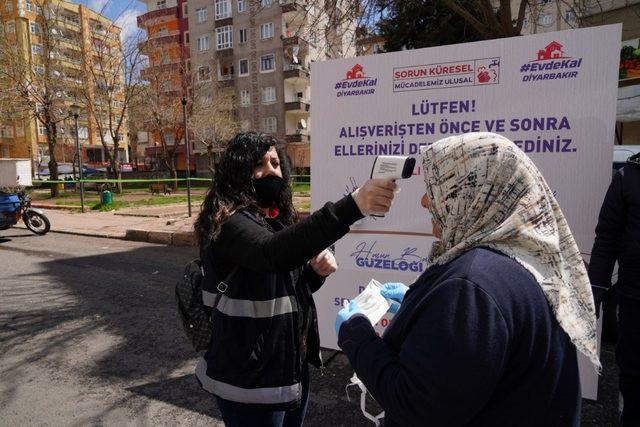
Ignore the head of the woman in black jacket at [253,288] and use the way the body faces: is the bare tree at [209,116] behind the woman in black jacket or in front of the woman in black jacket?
behind

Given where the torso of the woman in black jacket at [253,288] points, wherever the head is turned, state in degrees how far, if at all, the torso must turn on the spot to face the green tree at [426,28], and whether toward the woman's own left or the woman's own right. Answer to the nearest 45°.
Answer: approximately 135° to the woman's own left

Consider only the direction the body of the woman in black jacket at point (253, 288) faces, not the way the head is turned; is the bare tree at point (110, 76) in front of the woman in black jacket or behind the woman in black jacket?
behind

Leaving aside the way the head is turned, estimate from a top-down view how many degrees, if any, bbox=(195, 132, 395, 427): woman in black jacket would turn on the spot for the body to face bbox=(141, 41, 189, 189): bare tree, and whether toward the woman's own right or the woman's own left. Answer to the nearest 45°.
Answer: approximately 135° to the woman's own left

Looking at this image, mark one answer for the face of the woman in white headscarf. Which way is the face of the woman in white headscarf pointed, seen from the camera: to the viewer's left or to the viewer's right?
to the viewer's left

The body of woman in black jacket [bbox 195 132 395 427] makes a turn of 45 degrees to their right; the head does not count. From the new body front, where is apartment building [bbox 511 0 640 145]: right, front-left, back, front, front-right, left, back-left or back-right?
back-left

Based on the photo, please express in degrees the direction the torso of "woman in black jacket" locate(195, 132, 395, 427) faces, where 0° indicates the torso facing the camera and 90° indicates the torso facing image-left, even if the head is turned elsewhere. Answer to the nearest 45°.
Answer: approximately 315°

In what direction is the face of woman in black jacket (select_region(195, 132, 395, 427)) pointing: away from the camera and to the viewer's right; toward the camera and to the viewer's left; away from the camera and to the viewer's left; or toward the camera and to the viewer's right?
toward the camera and to the viewer's right

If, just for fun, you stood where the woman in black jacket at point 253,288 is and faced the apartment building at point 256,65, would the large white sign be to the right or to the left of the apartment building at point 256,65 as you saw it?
right

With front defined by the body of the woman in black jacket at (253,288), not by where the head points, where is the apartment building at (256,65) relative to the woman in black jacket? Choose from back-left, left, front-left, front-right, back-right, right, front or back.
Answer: back-left
